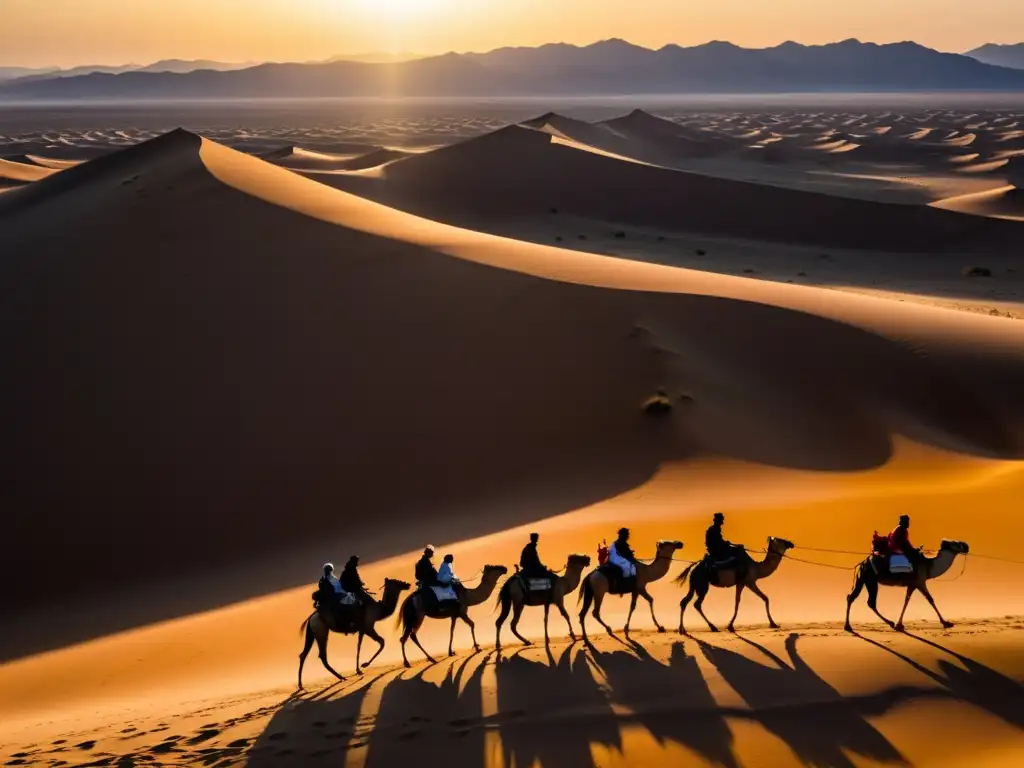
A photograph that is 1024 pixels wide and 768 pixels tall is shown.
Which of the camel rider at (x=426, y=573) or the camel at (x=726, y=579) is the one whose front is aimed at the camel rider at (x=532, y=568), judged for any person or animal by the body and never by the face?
the camel rider at (x=426, y=573)

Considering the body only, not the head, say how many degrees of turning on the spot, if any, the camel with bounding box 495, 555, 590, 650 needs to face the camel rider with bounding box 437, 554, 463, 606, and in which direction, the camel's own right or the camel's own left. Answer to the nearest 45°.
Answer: approximately 180°

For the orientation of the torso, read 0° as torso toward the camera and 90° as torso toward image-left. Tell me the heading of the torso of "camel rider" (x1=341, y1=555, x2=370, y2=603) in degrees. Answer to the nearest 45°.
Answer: approximately 270°

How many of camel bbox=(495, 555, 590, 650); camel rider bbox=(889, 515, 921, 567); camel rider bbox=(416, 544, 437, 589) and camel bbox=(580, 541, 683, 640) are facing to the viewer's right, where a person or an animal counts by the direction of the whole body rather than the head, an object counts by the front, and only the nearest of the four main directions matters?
4

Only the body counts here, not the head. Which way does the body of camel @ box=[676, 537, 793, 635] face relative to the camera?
to the viewer's right

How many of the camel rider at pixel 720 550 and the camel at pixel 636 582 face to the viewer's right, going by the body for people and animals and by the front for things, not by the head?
2

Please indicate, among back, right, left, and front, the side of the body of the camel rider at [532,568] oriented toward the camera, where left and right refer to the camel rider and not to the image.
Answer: right

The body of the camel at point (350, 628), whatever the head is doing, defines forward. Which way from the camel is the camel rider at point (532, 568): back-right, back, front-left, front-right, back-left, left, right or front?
front

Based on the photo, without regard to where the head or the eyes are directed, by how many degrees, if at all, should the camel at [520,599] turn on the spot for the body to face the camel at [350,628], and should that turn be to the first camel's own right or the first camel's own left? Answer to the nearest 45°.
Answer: approximately 180°

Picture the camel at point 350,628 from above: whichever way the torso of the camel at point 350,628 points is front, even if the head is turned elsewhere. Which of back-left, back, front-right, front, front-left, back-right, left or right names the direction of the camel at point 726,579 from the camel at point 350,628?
front

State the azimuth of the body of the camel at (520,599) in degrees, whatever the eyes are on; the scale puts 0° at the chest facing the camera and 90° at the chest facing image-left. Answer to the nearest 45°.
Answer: approximately 270°

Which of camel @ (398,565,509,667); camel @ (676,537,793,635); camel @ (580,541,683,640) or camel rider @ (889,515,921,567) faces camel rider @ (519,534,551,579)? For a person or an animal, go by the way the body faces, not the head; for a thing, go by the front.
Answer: camel @ (398,565,509,667)

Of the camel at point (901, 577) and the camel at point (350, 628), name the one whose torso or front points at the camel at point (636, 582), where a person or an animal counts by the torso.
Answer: the camel at point (350, 628)

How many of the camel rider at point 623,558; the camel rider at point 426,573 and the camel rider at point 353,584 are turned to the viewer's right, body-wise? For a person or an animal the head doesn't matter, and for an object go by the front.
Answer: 3

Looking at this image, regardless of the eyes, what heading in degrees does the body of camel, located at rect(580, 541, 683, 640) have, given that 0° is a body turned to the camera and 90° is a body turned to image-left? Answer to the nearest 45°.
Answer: approximately 270°

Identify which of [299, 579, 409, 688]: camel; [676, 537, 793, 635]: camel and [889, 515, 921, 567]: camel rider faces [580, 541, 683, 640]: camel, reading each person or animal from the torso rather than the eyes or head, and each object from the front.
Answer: [299, 579, 409, 688]: camel

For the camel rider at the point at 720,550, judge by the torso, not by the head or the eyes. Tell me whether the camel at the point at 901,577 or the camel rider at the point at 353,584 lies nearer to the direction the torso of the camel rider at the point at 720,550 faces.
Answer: the camel

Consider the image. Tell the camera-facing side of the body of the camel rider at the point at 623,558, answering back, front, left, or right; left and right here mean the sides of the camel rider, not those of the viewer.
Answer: right

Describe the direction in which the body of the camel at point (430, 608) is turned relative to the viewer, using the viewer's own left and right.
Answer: facing to the right of the viewer
